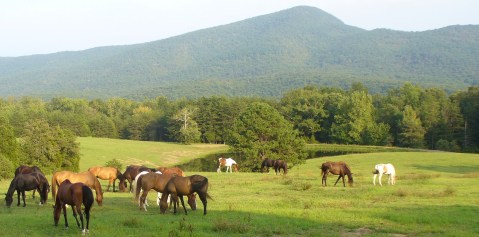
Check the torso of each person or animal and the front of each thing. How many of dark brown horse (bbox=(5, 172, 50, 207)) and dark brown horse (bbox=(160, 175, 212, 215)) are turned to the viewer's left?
2

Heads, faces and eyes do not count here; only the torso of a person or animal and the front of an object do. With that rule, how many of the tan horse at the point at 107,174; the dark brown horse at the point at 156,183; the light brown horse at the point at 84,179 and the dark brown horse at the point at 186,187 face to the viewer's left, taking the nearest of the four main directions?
1

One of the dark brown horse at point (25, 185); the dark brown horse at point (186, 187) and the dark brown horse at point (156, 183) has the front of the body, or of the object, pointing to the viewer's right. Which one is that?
the dark brown horse at point (156, 183)

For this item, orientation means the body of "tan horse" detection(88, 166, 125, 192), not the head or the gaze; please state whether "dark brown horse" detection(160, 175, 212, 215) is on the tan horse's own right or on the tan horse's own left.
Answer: on the tan horse's own right

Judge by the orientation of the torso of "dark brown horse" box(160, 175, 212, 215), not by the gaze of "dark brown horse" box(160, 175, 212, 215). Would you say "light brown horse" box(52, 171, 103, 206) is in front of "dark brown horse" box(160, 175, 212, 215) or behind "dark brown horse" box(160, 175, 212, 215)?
in front

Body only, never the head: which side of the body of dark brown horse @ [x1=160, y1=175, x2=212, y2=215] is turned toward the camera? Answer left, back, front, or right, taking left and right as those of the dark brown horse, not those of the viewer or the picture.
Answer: left
